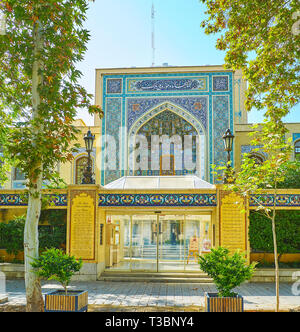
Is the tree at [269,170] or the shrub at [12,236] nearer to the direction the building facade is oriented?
the tree

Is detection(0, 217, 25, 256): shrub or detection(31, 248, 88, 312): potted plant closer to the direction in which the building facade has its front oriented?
the potted plant

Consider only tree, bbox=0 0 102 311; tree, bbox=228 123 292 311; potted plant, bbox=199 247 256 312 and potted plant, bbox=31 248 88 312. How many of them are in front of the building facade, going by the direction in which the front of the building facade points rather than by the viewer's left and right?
4

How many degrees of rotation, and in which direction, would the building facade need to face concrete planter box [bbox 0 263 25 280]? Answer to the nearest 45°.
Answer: approximately 45° to its right

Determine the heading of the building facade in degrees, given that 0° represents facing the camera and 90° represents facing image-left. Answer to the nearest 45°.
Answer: approximately 0°

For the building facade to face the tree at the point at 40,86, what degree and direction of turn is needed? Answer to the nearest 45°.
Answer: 0° — it already faces it

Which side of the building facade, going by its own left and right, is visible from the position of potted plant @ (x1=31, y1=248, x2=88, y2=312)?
front

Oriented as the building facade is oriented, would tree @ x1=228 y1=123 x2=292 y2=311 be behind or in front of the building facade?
in front

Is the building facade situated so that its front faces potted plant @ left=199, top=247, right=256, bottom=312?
yes
